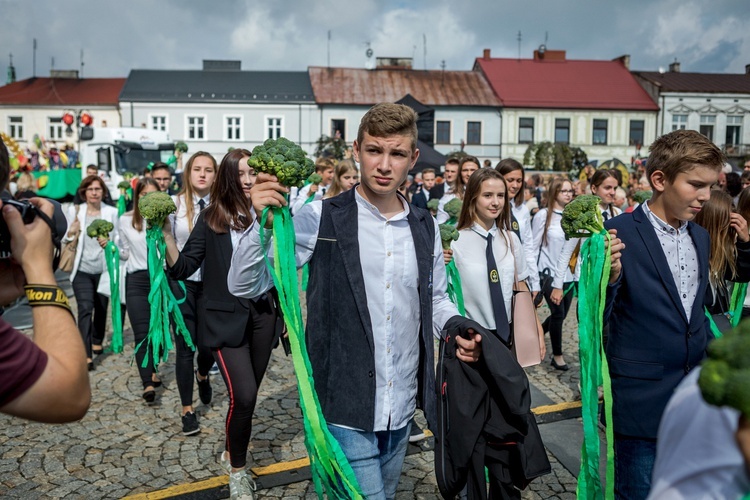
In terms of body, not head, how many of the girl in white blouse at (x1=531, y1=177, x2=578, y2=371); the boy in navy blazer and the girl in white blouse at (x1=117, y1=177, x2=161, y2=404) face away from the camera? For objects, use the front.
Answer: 0

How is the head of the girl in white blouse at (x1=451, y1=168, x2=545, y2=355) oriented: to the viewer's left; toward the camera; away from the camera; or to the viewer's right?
toward the camera

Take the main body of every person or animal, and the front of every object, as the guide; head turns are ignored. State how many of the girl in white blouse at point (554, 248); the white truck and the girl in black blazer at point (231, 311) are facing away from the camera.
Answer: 0

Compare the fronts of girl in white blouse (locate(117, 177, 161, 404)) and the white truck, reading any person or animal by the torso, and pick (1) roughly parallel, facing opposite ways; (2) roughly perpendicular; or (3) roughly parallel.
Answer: roughly parallel

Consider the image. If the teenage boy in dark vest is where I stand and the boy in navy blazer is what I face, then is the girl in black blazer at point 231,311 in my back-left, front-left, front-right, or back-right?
back-left

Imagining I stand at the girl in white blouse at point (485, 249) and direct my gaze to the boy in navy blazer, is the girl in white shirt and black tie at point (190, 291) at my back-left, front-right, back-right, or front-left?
back-right

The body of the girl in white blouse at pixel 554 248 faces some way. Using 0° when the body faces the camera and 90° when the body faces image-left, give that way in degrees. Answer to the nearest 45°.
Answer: approximately 315°

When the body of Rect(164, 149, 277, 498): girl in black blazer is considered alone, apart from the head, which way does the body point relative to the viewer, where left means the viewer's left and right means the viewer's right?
facing the viewer and to the right of the viewer

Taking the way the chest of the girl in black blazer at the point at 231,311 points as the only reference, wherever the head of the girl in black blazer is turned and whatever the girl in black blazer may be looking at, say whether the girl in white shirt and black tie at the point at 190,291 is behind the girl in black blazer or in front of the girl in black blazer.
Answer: behind

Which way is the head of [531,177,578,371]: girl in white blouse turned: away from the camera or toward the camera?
toward the camera

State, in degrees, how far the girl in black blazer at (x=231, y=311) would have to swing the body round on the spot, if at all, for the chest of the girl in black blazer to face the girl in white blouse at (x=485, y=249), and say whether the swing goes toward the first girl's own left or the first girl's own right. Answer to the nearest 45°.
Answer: approximately 45° to the first girl's own left

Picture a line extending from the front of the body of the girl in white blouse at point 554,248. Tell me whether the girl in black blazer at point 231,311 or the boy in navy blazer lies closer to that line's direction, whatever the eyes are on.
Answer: the boy in navy blazer
